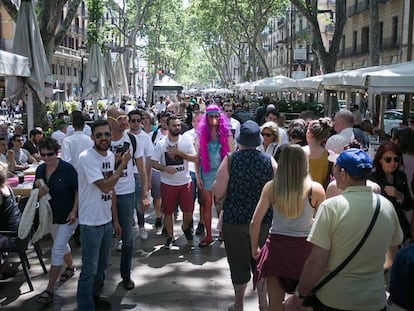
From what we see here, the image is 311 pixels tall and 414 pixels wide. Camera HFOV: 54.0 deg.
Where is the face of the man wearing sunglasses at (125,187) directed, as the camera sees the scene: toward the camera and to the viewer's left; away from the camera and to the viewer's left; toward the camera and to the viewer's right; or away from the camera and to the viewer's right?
toward the camera and to the viewer's right

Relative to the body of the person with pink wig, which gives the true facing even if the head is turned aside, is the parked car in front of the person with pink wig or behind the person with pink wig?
behind

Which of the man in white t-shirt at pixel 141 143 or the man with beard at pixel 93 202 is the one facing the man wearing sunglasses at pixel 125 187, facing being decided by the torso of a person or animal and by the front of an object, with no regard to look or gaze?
the man in white t-shirt

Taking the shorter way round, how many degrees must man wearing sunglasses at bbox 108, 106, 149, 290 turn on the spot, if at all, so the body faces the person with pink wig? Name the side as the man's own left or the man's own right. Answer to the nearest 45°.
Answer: approximately 135° to the man's own left

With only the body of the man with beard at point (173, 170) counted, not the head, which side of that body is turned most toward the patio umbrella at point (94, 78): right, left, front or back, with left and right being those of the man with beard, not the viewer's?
back

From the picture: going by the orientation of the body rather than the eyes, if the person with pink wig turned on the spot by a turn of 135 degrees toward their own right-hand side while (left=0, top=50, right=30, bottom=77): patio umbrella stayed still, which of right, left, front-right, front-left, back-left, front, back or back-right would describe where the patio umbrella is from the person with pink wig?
front-left
